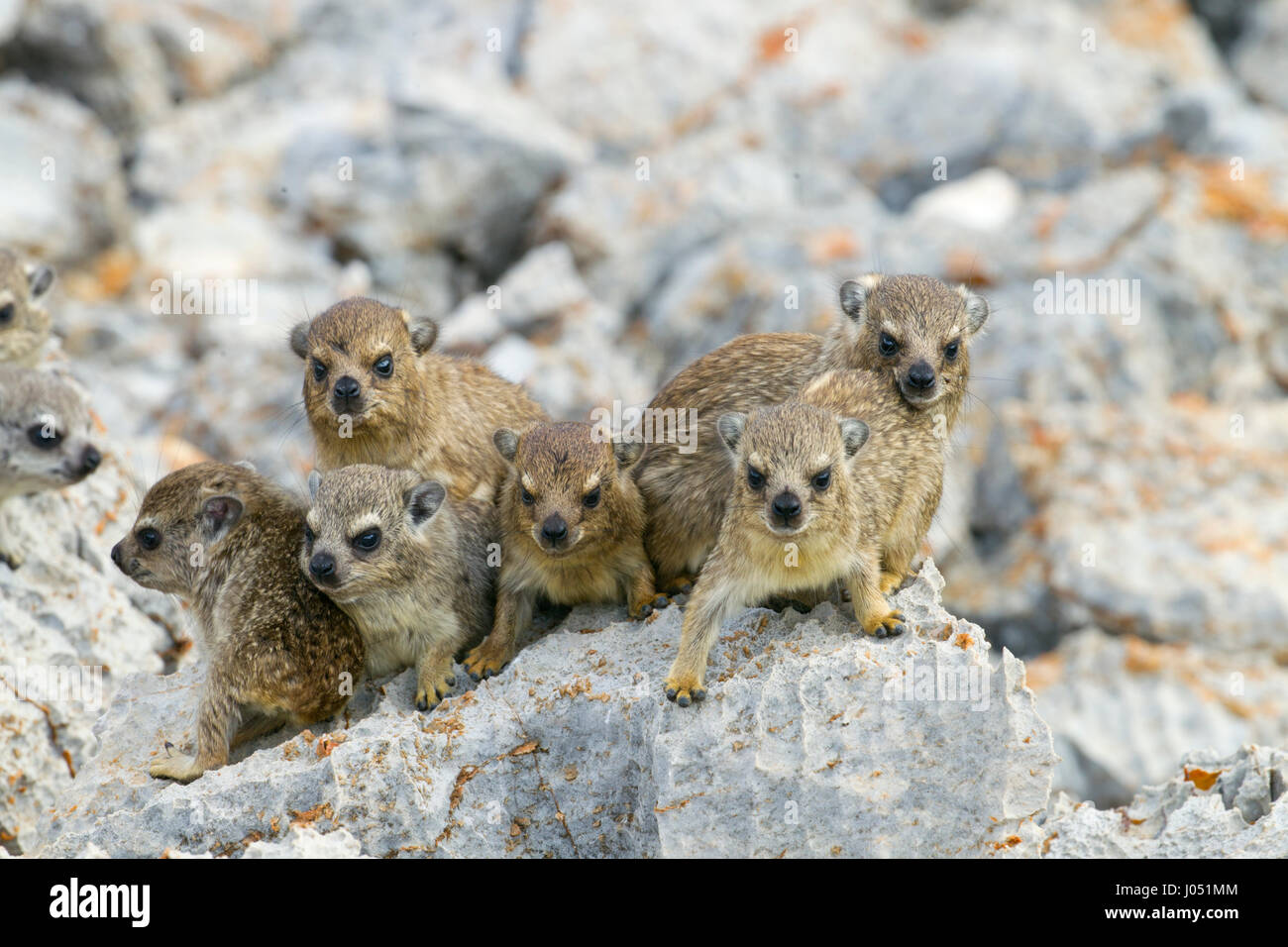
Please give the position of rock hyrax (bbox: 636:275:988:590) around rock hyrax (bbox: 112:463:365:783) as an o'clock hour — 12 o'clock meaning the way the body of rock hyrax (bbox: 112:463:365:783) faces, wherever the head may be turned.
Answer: rock hyrax (bbox: 636:275:988:590) is roughly at 6 o'clock from rock hyrax (bbox: 112:463:365:783).

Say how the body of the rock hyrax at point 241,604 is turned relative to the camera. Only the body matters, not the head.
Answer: to the viewer's left

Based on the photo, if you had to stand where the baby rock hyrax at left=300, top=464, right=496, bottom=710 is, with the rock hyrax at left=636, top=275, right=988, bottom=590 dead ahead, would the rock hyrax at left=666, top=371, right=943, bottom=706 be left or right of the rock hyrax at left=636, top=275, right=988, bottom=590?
right

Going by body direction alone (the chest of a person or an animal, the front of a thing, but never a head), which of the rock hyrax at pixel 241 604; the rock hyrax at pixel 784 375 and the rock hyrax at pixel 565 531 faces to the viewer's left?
the rock hyrax at pixel 241 604

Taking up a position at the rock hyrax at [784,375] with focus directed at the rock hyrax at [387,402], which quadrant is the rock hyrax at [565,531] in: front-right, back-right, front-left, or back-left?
front-left

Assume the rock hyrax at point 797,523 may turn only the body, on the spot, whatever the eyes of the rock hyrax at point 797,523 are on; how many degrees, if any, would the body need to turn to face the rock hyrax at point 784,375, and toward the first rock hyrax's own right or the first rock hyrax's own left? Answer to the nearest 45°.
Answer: approximately 135° to the first rock hyrax's own right

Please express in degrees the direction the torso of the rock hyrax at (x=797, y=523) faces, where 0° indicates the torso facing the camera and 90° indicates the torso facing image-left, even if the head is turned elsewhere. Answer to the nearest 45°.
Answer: approximately 45°

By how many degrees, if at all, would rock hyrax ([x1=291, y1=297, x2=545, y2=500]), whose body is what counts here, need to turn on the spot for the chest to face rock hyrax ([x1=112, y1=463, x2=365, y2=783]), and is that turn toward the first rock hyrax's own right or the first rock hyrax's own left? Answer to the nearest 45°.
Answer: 0° — it already faces it

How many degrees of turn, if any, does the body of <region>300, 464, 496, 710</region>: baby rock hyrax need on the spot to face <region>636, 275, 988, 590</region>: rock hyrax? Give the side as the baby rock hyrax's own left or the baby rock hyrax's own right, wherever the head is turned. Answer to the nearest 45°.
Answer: approximately 135° to the baby rock hyrax's own left

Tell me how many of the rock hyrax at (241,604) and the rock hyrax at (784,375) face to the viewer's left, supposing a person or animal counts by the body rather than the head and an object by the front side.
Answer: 1

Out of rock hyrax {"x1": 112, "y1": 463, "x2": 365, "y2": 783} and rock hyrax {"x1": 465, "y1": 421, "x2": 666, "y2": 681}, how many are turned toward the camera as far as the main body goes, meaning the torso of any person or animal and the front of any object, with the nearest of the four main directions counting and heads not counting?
1

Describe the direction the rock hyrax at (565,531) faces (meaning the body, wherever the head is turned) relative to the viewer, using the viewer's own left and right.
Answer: facing the viewer

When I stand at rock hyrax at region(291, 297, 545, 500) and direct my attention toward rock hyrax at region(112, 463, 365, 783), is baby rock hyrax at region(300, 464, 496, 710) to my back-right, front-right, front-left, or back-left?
front-left
